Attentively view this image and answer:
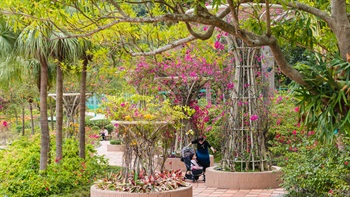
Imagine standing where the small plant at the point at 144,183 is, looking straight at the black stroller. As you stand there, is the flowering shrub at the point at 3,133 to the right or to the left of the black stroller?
left

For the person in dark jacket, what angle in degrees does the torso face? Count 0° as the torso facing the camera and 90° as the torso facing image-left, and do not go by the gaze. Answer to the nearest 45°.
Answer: approximately 0°

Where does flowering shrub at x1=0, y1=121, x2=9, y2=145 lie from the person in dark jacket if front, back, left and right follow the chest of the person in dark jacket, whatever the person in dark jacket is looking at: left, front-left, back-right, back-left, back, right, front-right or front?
back-right

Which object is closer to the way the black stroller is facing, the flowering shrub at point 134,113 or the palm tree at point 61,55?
the flowering shrub

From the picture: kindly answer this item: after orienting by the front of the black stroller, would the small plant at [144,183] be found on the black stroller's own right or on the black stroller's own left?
on the black stroller's own right

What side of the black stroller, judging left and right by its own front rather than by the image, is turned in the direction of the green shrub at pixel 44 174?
right

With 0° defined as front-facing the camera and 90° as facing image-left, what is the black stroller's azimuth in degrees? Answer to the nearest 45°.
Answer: approximately 315°

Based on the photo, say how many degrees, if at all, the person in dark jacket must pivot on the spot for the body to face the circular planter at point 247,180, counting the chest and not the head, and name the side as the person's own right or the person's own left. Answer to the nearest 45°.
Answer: approximately 45° to the person's own left

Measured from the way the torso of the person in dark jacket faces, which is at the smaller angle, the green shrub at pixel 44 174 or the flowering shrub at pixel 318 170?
the flowering shrub

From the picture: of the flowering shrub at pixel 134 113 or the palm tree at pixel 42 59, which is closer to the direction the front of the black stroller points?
the flowering shrub
